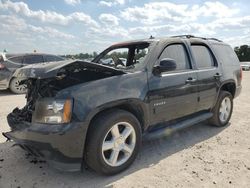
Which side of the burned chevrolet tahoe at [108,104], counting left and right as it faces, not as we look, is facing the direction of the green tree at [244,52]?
back

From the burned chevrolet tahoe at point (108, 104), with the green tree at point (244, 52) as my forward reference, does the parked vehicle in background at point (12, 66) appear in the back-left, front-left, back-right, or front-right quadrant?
front-left

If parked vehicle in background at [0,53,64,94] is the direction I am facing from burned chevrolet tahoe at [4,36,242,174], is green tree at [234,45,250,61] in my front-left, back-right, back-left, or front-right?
front-right

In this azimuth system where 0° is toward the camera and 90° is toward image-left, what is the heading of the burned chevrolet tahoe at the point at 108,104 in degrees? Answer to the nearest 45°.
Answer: approximately 45°

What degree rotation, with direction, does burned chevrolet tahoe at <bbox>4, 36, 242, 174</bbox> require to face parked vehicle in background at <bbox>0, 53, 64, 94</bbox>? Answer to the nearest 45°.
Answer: approximately 90° to its right
